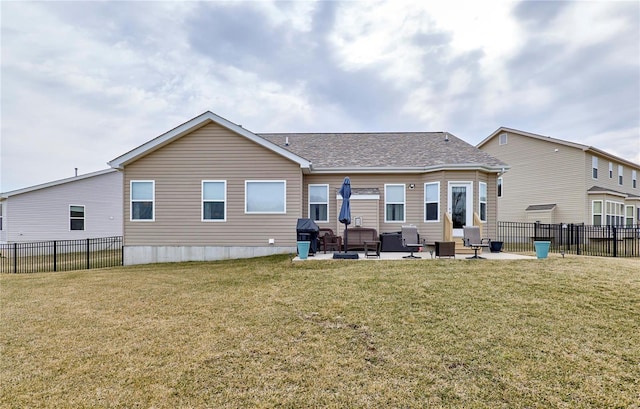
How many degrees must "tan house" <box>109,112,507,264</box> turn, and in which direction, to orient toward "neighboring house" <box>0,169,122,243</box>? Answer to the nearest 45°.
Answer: approximately 45° to its left

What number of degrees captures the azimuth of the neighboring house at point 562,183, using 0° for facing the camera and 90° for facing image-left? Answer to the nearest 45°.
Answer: approximately 135°

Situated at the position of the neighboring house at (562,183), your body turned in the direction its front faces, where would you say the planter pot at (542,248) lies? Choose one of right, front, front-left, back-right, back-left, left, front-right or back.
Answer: back-left

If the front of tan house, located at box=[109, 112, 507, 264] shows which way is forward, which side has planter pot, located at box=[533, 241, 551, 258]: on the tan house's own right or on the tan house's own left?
on the tan house's own right

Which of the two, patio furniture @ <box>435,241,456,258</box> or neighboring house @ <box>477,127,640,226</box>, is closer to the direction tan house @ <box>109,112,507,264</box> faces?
the neighboring house

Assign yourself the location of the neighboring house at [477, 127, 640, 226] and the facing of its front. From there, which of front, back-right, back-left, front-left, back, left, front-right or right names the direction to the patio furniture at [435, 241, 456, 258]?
back-left

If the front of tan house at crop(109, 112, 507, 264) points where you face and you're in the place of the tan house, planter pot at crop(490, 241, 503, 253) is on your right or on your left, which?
on your right

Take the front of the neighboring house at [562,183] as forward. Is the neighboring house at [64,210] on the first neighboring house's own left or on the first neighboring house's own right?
on the first neighboring house's own left

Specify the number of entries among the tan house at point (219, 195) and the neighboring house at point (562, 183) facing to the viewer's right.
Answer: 0

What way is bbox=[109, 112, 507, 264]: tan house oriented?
away from the camera
